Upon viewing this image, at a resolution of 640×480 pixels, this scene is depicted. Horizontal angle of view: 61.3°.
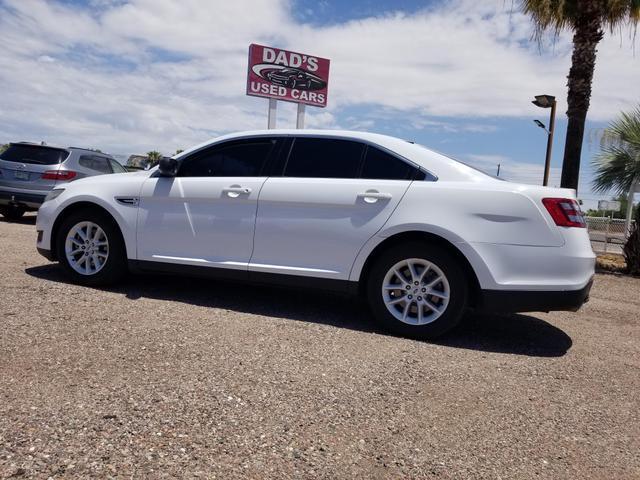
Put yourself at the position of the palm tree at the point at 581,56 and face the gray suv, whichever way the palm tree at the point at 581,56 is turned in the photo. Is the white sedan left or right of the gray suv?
left

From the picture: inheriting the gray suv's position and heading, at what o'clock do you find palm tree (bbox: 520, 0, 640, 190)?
The palm tree is roughly at 2 o'clock from the gray suv.

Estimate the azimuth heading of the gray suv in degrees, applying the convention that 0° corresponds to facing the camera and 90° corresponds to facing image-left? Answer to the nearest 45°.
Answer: approximately 225°

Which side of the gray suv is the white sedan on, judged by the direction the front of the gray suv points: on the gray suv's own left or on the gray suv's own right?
on the gray suv's own right

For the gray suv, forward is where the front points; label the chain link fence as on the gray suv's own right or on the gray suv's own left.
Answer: on the gray suv's own right

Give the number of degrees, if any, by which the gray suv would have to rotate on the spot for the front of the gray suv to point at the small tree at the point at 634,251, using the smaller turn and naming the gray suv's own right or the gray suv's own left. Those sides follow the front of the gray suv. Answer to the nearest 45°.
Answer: approximately 90° to the gray suv's own right

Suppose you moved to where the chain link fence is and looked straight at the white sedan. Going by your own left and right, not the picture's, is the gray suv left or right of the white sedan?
right
